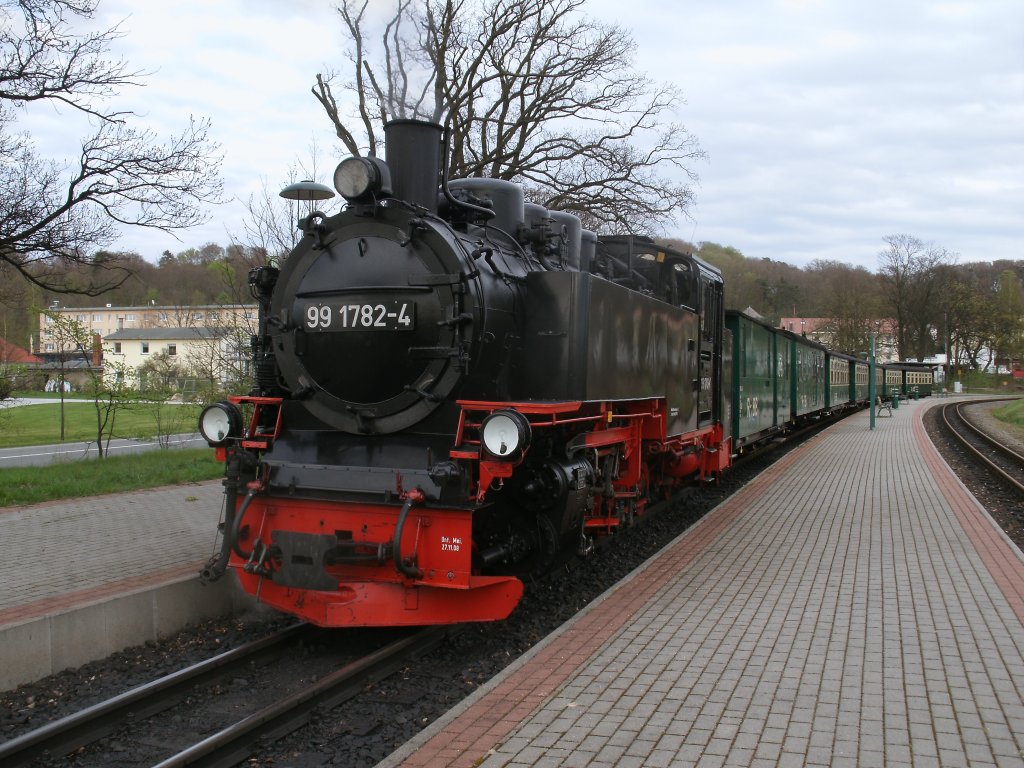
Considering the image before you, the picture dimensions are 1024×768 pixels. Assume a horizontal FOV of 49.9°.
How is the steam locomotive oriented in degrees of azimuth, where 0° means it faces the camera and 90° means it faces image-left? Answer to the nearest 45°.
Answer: approximately 45°

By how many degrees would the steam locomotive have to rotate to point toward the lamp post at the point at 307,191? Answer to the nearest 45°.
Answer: approximately 135° to its right

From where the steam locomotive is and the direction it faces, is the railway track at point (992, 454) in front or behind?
behind
